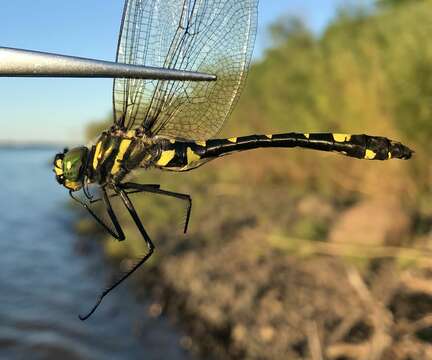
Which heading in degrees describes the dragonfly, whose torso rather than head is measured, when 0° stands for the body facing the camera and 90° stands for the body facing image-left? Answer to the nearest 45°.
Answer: approximately 90°
